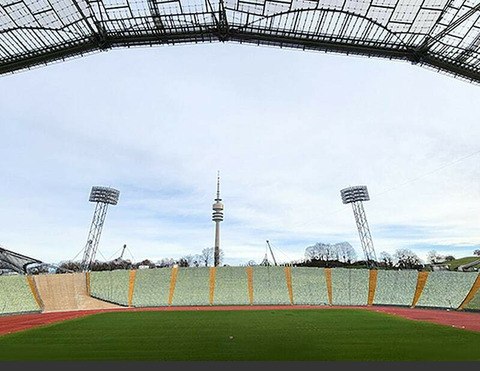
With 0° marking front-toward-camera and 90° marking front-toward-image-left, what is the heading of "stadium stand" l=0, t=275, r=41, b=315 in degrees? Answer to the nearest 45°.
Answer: approximately 315°
